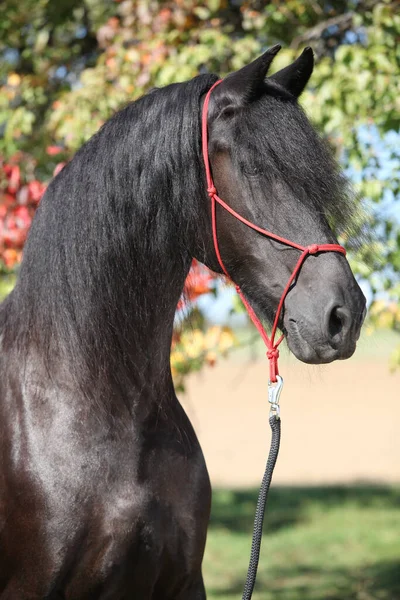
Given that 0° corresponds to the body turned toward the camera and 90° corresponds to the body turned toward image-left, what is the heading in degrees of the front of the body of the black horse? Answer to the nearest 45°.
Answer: approximately 315°
